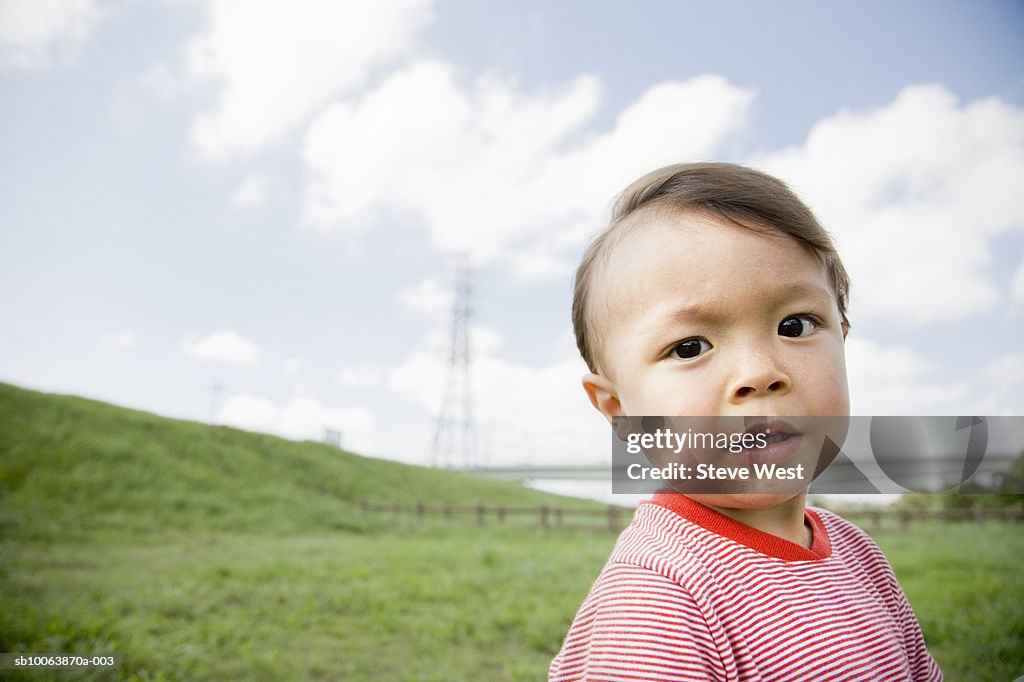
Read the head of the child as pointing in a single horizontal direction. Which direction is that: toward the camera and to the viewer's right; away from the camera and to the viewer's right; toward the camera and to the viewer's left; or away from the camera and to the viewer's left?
toward the camera and to the viewer's right

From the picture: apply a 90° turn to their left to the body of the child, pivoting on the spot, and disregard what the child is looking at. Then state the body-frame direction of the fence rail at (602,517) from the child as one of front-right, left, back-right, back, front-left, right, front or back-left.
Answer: front-left

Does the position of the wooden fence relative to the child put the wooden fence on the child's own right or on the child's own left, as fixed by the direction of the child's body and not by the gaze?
on the child's own left

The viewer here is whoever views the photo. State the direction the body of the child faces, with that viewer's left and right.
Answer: facing the viewer and to the right of the viewer
